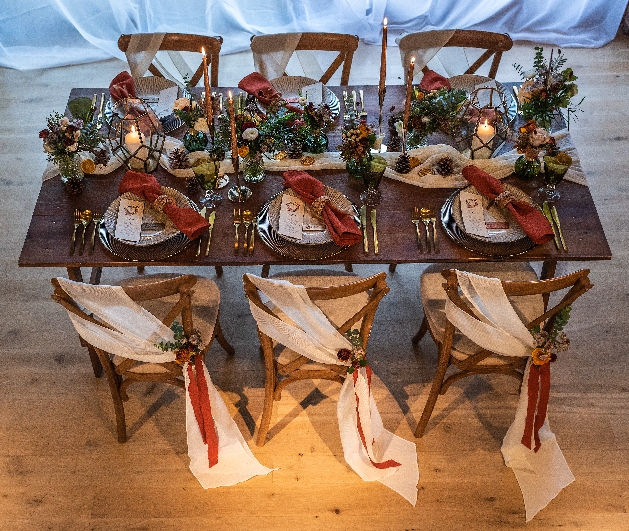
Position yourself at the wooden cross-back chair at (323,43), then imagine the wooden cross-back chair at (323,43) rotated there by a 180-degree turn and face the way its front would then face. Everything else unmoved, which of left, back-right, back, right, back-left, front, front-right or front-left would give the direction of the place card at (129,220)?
back-left

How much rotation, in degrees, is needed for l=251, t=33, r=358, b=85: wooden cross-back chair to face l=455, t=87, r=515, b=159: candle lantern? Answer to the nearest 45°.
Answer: approximately 45° to its left

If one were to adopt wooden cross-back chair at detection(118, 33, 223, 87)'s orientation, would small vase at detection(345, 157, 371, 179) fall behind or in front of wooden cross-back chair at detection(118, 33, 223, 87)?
in front

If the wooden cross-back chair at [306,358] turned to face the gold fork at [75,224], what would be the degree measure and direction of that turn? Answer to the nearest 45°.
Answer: approximately 90° to its left

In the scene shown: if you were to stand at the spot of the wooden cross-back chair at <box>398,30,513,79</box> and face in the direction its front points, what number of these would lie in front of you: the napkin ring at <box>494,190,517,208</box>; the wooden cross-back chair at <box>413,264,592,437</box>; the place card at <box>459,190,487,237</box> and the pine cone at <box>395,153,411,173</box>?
4

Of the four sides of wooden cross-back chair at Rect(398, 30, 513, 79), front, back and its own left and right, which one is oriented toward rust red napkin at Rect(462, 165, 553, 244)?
front

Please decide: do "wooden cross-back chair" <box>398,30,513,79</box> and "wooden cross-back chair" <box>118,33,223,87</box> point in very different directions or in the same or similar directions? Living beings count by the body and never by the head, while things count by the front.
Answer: same or similar directions

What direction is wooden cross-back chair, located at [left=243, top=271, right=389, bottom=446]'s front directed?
away from the camera

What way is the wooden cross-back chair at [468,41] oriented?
toward the camera

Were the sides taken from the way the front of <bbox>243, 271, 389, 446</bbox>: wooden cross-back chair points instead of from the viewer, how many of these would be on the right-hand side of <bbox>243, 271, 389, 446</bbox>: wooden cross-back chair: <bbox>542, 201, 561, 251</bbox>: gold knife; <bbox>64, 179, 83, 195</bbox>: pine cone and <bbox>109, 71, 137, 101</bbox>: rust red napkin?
1

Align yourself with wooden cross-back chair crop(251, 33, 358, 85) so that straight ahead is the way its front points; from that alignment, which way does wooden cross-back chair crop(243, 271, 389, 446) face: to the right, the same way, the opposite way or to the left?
the opposite way

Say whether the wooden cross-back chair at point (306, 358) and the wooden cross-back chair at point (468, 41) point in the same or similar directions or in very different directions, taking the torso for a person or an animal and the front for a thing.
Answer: very different directions

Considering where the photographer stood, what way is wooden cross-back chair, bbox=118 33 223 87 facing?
facing the viewer

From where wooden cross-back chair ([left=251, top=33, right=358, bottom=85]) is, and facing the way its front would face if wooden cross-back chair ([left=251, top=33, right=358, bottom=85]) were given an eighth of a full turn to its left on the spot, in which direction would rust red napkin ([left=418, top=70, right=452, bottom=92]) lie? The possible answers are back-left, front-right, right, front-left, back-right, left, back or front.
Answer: front

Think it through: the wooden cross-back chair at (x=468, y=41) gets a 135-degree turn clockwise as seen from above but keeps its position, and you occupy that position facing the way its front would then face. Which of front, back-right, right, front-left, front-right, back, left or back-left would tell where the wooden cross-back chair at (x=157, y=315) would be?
left

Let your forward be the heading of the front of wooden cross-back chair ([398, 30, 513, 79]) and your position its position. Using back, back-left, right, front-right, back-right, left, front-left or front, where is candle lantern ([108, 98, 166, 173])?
front-right

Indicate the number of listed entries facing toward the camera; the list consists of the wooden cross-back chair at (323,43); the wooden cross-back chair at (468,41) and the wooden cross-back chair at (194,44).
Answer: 3

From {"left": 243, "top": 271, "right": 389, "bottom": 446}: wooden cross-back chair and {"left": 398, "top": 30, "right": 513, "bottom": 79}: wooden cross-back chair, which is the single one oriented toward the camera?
{"left": 398, "top": 30, "right": 513, "bottom": 79}: wooden cross-back chair

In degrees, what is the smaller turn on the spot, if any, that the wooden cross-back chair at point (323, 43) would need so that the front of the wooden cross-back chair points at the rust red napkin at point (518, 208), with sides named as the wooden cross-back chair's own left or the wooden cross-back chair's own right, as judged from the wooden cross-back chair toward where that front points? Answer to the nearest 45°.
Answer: approximately 45° to the wooden cross-back chair's own left

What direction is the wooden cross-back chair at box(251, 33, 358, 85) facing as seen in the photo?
toward the camera
